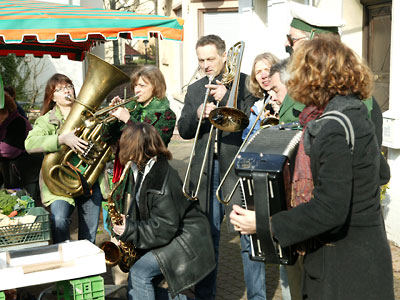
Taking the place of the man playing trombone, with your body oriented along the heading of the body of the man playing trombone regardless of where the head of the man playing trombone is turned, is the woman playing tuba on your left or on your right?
on your right

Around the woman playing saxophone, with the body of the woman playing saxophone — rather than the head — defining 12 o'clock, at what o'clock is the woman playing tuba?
The woman playing tuba is roughly at 2 o'clock from the woman playing saxophone.

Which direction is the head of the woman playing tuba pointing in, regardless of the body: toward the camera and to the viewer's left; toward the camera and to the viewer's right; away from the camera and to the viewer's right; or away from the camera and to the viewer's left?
toward the camera and to the viewer's right

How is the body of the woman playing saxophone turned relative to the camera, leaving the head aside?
to the viewer's left

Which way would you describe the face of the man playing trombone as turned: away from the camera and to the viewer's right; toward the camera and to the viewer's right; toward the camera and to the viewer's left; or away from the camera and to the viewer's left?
toward the camera and to the viewer's left

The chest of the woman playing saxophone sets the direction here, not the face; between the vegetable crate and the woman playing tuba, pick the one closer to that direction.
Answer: the vegetable crate

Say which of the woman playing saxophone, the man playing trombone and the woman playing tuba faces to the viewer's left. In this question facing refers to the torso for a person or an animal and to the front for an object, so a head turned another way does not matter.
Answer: the woman playing saxophone

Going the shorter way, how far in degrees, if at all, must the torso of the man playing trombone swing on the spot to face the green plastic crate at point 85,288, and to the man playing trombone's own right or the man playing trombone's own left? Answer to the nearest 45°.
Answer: approximately 45° to the man playing trombone's own right

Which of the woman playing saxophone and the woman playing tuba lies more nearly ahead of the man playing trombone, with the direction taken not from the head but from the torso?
the woman playing saxophone

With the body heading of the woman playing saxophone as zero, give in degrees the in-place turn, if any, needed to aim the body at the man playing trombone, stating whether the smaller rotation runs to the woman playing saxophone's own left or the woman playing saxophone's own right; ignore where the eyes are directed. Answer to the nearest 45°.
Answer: approximately 135° to the woman playing saxophone's own right

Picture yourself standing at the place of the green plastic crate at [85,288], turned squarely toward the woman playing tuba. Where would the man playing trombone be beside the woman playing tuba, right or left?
right

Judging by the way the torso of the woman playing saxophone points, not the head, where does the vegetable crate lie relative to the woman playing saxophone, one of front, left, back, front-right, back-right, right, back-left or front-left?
front

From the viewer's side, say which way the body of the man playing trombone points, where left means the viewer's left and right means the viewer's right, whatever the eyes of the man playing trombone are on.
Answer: facing the viewer

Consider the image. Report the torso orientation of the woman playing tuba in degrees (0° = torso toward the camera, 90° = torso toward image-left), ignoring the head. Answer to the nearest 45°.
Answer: approximately 315°

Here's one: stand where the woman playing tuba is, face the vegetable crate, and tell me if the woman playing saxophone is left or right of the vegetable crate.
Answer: left
